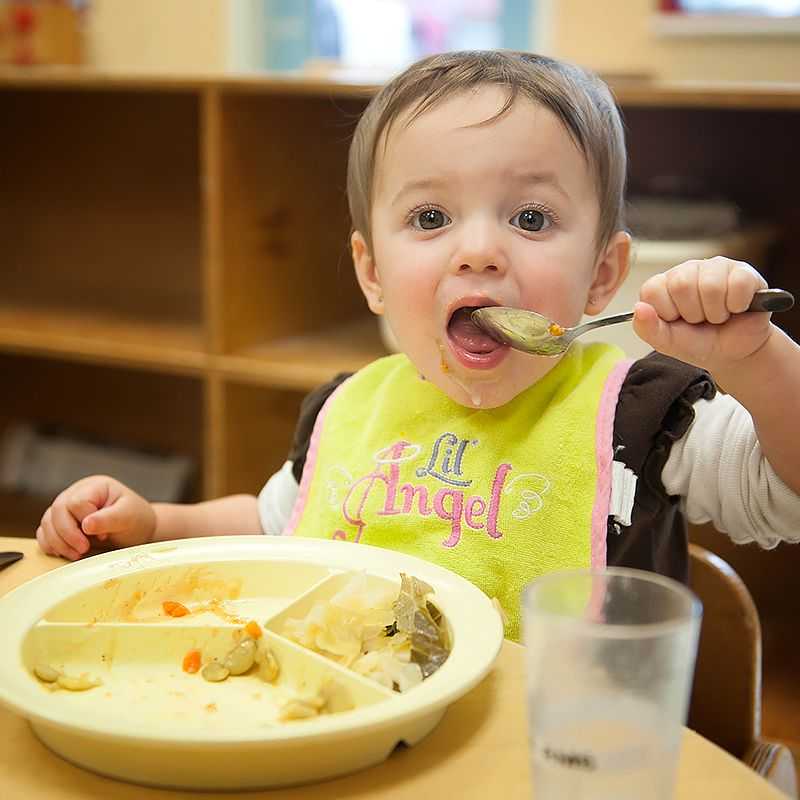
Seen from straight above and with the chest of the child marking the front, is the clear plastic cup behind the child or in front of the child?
in front

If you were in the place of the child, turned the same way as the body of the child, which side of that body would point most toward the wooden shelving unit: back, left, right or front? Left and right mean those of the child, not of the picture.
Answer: back

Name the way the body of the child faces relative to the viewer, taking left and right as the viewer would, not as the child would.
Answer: facing the viewer

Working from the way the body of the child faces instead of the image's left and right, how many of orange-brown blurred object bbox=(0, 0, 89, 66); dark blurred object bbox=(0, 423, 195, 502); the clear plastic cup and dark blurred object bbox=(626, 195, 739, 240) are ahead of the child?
1

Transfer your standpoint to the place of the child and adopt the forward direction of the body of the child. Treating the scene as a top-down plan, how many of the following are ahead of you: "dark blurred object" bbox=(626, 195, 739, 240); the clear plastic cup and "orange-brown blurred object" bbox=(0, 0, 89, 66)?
1

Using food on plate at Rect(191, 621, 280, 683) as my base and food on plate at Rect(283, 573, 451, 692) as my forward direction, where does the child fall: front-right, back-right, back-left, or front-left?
front-left
